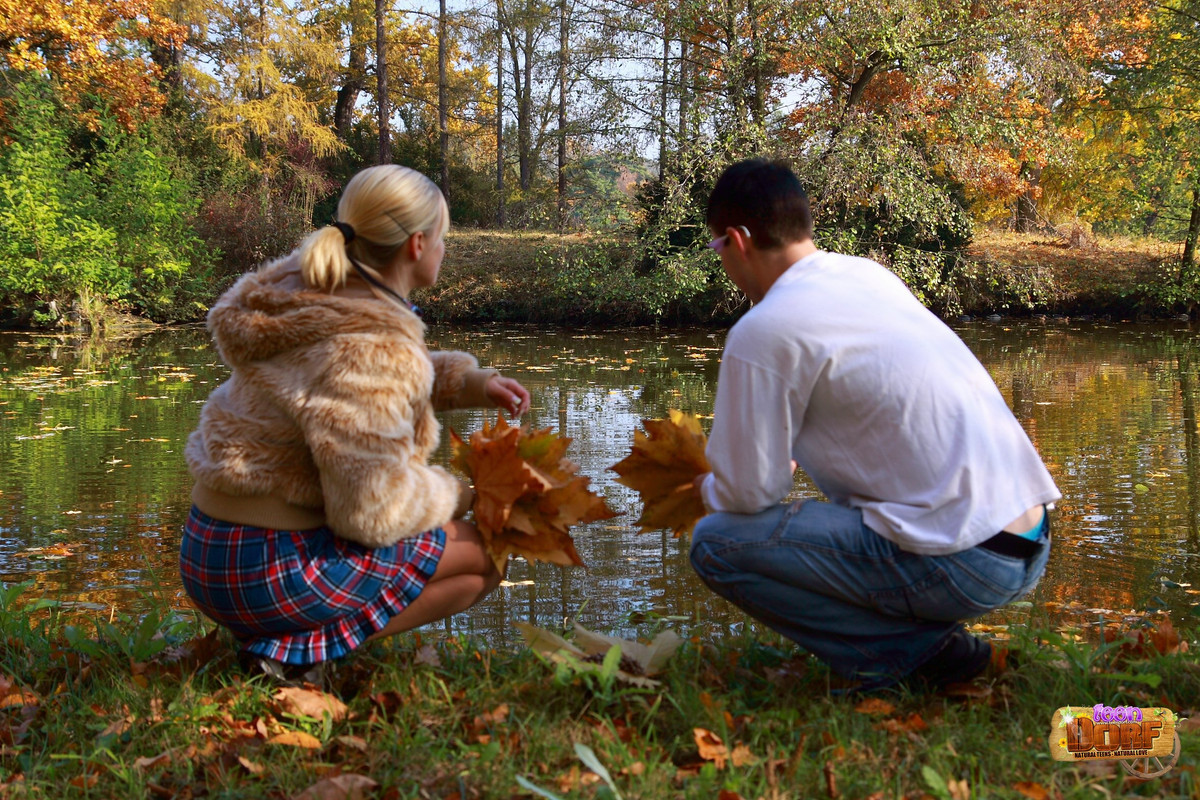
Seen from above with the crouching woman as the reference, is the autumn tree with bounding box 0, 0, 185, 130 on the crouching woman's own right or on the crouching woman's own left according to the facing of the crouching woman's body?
on the crouching woman's own left

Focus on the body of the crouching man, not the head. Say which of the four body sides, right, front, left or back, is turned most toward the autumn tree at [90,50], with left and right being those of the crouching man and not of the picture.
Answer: front

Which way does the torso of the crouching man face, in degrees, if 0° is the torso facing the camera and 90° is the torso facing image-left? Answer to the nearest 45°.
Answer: approximately 135°

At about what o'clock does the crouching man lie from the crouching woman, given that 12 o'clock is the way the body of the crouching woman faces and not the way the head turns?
The crouching man is roughly at 2 o'clock from the crouching woman.

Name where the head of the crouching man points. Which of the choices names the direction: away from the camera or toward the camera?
away from the camera

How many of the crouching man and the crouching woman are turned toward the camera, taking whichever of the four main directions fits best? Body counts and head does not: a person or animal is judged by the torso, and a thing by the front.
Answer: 0

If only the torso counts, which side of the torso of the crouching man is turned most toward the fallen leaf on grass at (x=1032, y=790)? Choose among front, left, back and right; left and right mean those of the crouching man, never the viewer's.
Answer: back

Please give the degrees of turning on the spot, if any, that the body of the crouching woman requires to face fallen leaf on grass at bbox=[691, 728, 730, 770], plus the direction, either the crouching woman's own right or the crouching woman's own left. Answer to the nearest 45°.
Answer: approximately 90° to the crouching woman's own right

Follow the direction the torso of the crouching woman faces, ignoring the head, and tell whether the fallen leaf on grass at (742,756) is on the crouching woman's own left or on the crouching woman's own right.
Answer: on the crouching woman's own right

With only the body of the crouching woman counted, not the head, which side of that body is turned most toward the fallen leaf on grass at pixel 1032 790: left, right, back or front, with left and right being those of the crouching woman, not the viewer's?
right

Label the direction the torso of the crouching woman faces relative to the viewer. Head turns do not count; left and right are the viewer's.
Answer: facing away from the viewer and to the right of the viewer
